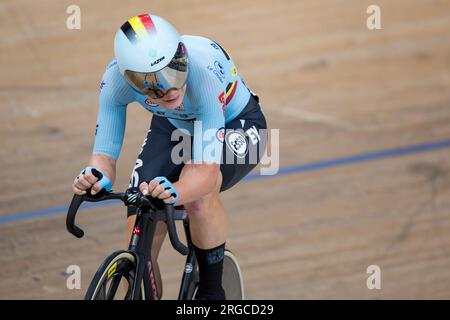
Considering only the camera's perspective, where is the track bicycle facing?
facing the viewer and to the left of the viewer
